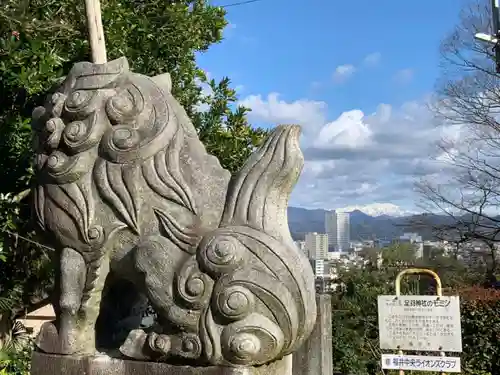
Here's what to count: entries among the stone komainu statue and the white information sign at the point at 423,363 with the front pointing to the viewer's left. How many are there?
1

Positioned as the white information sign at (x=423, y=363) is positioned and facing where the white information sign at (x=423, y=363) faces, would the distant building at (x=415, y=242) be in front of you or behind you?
behind

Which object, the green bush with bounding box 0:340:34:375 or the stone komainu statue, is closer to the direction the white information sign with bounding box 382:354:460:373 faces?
the stone komainu statue

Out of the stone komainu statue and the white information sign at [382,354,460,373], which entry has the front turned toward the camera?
the white information sign

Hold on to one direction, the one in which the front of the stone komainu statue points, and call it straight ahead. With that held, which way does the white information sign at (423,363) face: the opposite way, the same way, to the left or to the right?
to the left

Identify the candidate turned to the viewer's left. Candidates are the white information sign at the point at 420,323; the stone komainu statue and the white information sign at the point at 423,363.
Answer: the stone komainu statue

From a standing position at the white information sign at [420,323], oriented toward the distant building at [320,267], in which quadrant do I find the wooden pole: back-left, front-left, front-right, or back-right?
back-left

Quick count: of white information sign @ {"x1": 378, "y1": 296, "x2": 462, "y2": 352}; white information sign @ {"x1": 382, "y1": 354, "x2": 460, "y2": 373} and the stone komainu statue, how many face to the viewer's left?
1

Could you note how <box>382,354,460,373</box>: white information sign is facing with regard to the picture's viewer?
facing the viewer

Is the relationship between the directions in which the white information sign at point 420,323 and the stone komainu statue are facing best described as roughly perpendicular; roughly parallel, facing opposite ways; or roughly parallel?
roughly perpendicular

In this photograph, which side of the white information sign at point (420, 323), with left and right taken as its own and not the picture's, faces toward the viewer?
front

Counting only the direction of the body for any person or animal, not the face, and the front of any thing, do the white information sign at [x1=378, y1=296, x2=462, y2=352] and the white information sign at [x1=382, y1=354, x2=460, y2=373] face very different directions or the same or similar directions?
same or similar directions

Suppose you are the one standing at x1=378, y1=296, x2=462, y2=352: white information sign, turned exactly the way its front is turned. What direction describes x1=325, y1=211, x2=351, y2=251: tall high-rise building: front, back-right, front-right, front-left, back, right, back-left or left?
back

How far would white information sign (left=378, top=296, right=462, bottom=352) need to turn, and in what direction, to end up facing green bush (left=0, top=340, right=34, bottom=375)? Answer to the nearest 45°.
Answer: approximately 90° to its right

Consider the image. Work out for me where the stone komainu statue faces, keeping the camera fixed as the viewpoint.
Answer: facing to the left of the viewer
